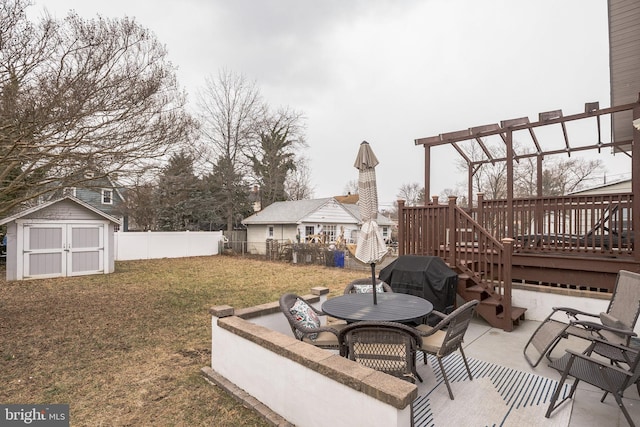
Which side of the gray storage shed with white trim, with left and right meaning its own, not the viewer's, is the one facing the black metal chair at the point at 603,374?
front

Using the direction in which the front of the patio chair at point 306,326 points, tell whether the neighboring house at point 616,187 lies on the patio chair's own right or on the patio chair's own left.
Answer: on the patio chair's own left

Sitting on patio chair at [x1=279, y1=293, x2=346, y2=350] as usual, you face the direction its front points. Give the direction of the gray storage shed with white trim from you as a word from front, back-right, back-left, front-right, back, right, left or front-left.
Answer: back

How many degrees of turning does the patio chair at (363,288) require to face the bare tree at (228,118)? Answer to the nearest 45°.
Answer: approximately 135° to its right

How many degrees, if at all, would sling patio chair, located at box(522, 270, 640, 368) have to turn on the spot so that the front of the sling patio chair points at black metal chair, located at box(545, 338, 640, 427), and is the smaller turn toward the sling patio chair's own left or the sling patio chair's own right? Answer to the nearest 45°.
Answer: approximately 45° to the sling patio chair's own left

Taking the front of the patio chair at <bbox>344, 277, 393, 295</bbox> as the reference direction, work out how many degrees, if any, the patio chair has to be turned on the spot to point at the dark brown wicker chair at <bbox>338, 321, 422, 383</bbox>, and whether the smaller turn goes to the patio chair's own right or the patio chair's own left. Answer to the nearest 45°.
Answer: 0° — it already faces it

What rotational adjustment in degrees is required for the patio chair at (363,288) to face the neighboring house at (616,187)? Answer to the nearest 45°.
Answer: approximately 135° to its left

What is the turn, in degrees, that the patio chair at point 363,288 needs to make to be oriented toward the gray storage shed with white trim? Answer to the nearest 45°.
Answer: approximately 135° to its right

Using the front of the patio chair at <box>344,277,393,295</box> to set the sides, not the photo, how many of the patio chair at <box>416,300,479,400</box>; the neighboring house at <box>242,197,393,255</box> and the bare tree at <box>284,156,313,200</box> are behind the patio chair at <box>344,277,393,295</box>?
2

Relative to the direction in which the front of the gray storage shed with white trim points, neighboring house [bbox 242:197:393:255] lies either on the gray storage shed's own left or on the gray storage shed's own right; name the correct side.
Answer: on the gray storage shed's own left

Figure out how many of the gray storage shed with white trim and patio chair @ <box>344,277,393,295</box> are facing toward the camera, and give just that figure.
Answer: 2

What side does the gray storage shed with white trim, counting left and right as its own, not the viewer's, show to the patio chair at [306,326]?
front
